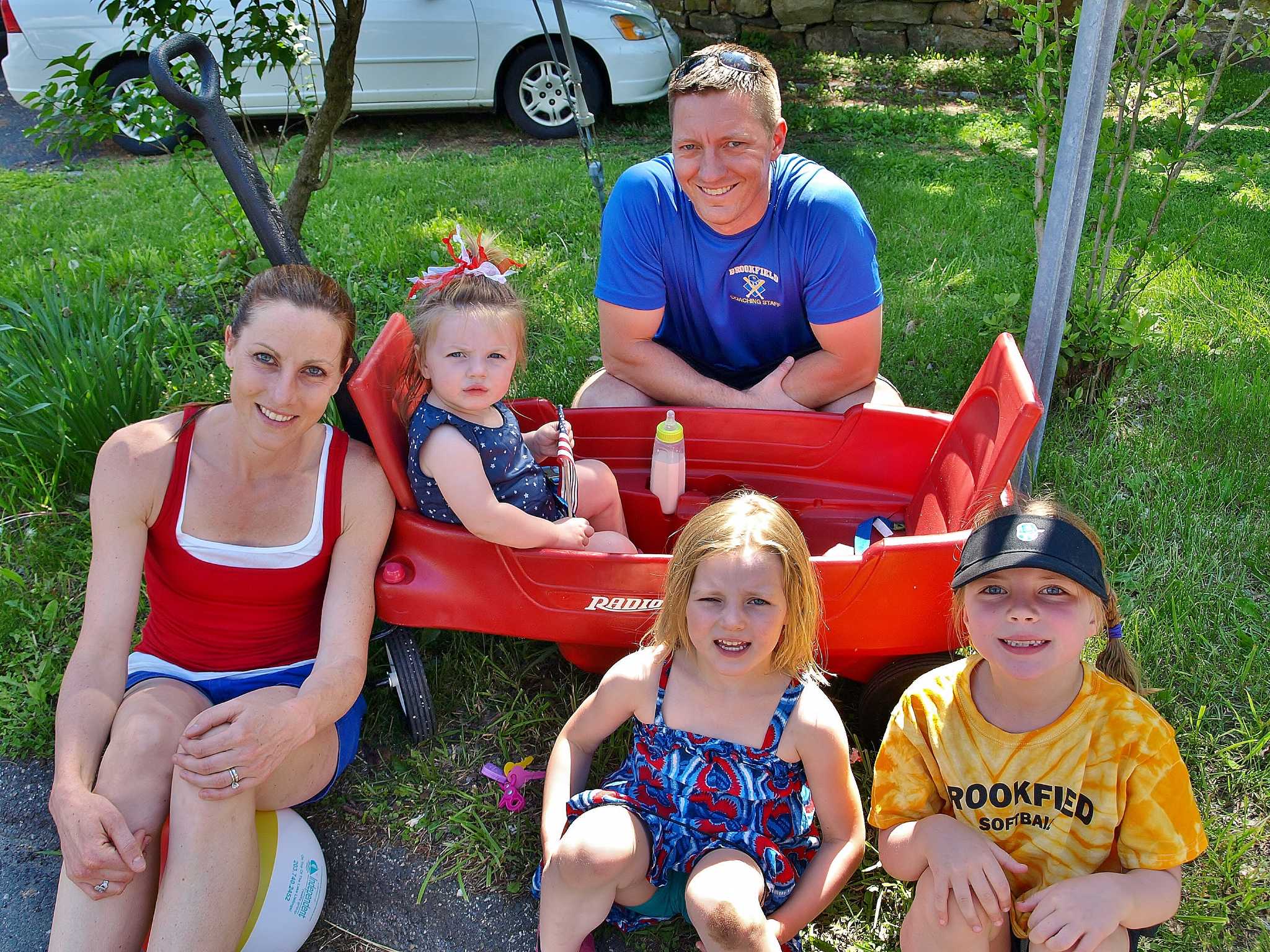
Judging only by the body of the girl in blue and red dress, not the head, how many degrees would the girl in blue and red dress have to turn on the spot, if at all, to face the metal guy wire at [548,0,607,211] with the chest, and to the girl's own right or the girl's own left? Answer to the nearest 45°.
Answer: approximately 180°

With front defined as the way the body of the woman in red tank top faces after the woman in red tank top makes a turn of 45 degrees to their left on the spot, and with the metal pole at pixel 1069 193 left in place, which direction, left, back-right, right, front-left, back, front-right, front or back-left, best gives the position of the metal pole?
front-left

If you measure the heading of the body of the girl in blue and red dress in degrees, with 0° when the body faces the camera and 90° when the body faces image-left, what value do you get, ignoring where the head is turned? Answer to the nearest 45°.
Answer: approximately 0°

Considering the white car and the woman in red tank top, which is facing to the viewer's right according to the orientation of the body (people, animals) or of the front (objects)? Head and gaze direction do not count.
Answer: the white car

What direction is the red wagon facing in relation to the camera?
to the viewer's left

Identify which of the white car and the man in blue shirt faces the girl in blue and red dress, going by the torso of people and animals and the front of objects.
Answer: the man in blue shirt

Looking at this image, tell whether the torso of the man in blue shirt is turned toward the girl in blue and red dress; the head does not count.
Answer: yes

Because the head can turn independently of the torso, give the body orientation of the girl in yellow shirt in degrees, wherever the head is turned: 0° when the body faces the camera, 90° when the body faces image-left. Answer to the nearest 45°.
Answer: approximately 0°

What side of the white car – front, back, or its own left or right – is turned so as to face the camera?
right

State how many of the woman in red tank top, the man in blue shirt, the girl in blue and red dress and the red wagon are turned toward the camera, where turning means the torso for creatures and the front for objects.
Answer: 3

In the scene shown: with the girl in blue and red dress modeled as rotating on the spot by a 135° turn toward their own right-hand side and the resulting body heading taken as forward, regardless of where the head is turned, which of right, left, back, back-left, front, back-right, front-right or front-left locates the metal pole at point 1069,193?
right
